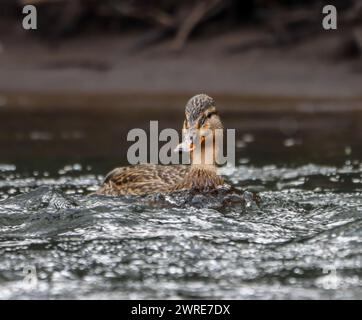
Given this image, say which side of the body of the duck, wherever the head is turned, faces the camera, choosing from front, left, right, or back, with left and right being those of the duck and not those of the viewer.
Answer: right
